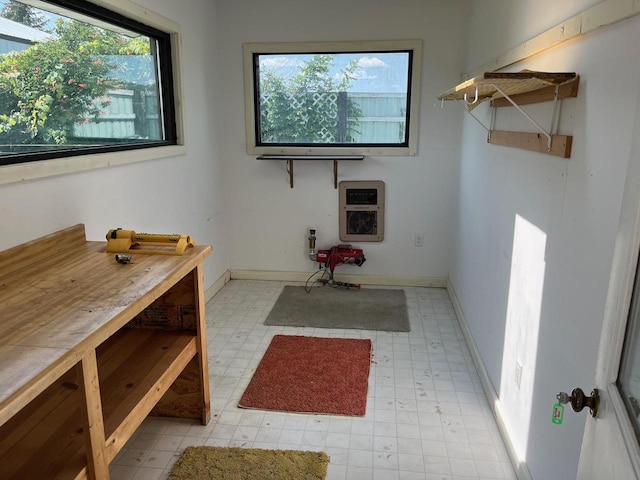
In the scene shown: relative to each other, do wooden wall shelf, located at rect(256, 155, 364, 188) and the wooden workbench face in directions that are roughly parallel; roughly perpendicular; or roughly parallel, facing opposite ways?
roughly perpendicular

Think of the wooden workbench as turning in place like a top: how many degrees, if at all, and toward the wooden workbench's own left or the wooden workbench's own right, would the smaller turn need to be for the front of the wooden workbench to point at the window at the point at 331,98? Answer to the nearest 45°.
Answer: approximately 90° to the wooden workbench's own left

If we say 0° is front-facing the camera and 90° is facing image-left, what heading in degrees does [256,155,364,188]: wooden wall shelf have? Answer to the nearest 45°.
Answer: approximately 0°

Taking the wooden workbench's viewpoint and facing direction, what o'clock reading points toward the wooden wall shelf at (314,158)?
The wooden wall shelf is roughly at 9 o'clock from the wooden workbench.

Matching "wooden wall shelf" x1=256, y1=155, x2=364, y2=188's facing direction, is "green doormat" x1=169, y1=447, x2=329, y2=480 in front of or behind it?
in front

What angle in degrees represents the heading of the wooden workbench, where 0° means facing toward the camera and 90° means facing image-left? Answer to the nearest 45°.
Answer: approximately 315°

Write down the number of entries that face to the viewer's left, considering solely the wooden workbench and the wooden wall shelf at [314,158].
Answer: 0

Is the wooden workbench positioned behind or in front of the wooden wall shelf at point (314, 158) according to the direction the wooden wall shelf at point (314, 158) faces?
in front

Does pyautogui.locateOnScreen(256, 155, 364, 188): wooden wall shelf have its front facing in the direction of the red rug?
yes

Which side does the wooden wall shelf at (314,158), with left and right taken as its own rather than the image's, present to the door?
front
